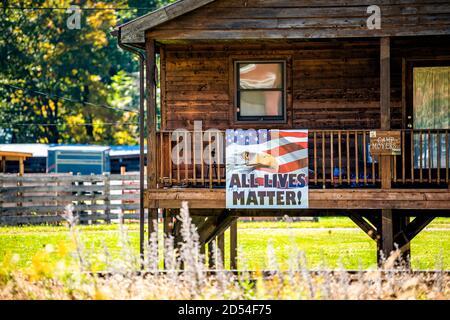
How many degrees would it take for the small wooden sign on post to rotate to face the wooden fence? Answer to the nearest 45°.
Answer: approximately 135° to its right

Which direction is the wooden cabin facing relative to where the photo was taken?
toward the camera

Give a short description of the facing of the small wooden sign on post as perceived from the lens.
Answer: facing the viewer
